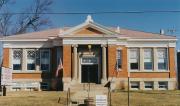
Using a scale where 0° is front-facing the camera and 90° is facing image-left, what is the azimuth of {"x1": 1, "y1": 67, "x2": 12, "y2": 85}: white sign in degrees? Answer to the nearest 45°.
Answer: approximately 0°

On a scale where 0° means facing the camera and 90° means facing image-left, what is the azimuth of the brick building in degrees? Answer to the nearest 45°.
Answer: approximately 0°
